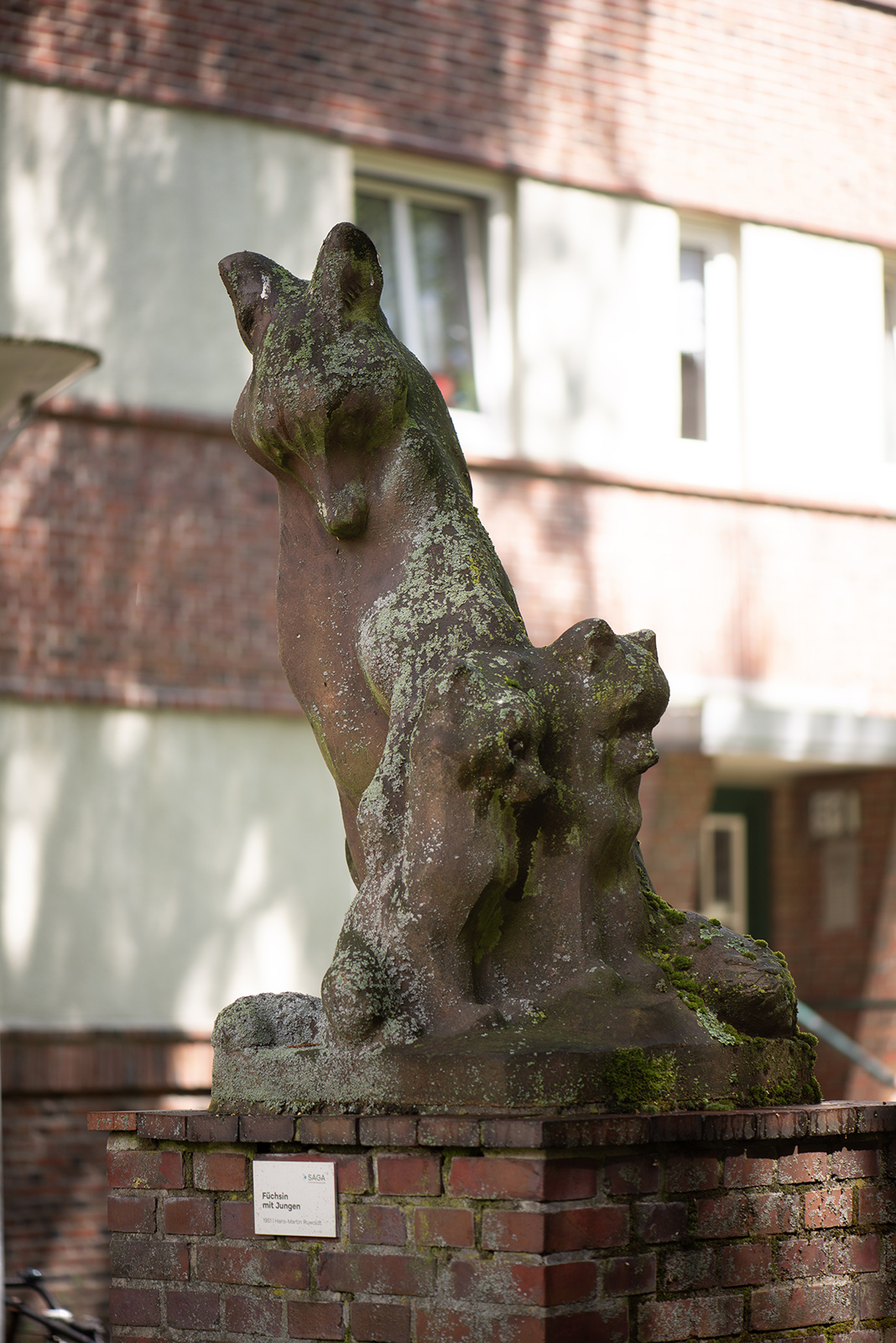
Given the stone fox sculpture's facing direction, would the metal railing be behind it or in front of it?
behind

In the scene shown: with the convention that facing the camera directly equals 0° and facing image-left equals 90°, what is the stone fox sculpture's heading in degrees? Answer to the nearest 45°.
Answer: approximately 45°

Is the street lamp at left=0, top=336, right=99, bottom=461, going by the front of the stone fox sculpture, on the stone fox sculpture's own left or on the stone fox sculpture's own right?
on the stone fox sculpture's own right
